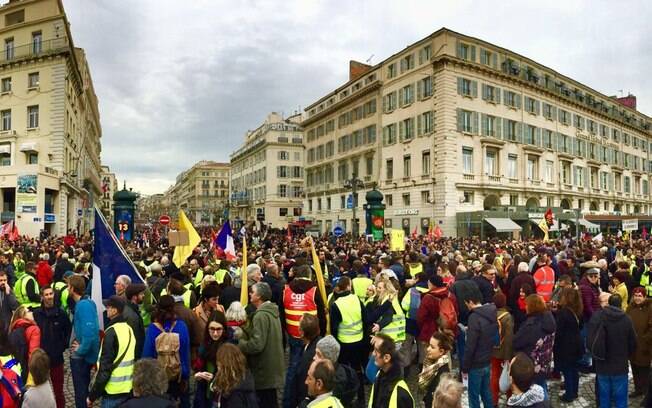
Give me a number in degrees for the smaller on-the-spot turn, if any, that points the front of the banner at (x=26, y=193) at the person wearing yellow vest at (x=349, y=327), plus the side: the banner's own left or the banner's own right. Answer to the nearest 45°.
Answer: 0° — it already faces them

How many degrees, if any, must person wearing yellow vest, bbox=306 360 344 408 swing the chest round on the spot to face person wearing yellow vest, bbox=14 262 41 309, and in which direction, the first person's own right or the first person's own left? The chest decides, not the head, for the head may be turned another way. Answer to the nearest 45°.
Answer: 0° — they already face them

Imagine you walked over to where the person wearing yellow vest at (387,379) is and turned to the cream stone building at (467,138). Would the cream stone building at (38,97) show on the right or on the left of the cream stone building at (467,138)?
left

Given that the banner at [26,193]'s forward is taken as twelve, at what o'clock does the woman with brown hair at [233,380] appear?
The woman with brown hair is roughly at 12 o'clock from the banner.

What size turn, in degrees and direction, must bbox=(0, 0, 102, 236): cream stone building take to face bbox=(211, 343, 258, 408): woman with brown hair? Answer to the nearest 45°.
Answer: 0° — it already faces them

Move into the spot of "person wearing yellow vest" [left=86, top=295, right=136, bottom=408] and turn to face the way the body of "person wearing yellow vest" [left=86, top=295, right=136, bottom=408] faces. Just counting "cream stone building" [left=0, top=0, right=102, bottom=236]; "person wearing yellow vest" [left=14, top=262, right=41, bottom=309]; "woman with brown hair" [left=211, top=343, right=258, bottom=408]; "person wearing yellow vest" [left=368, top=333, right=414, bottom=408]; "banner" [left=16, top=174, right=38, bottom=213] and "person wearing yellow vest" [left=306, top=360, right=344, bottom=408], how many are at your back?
3

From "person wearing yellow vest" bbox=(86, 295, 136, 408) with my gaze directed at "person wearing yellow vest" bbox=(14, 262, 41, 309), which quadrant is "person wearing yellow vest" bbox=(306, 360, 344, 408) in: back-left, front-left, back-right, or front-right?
back-right
